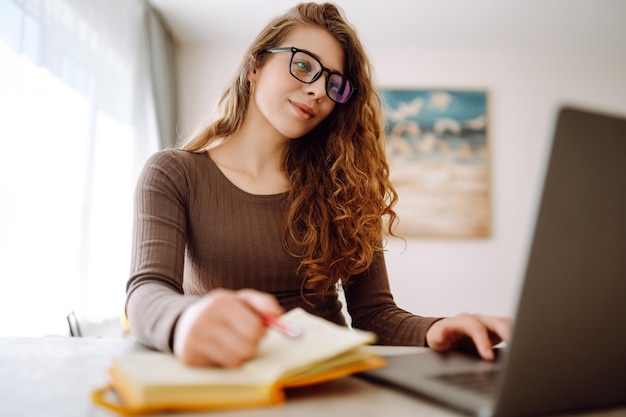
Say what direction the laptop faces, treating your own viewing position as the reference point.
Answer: facing away from the viewer and to the left of the viewer

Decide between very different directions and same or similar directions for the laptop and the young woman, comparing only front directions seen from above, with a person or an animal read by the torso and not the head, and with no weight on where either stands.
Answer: very different directions

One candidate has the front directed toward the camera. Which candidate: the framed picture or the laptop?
the framed picture

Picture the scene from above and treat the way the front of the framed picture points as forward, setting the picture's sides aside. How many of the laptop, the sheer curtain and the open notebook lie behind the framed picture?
0

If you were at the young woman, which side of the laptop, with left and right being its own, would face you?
front

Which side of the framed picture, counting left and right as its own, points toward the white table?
front

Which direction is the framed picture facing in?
toward the camera

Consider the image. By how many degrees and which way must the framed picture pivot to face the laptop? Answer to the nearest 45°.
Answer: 0° — it already faces it

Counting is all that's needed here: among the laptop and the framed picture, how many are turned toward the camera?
1

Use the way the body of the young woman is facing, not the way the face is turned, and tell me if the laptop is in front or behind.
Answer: in front

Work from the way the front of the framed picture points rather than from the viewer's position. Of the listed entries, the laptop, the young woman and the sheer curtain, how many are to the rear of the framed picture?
0

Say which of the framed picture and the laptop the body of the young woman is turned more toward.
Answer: the laptop

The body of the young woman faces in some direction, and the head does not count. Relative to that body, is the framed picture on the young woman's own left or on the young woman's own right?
on the young woman's own left

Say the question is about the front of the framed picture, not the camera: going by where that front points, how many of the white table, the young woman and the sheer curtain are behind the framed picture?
0

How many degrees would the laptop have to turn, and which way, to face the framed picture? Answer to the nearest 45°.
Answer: approximately 45° to its right

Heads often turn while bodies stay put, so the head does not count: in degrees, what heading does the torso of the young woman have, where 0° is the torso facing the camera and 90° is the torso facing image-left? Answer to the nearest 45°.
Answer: approximately 315°

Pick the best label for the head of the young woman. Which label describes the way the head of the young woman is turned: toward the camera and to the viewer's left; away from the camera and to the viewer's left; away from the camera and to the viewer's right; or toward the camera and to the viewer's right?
toward the camera and to the viewer's right

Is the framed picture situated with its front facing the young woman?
yes
